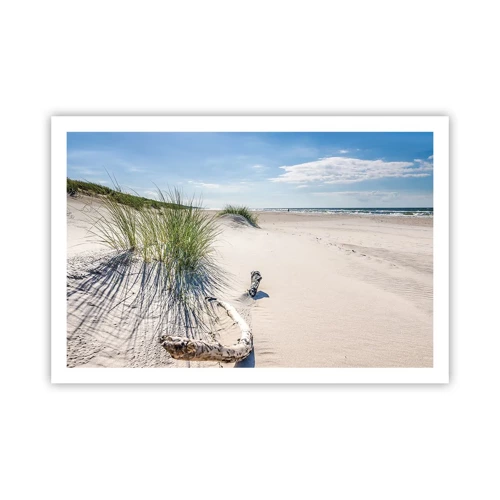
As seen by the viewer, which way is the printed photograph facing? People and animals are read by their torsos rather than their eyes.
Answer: toward the camera
